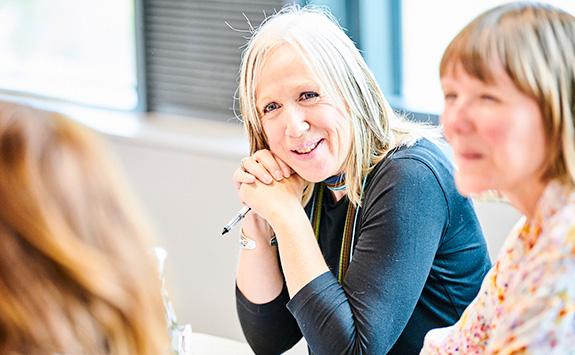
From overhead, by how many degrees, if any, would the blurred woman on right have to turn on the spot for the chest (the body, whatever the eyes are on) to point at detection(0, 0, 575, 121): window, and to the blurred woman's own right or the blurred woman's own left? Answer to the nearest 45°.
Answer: approximately 90° to the blurred woman's own right

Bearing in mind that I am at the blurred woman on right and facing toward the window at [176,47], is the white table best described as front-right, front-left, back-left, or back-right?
front-left

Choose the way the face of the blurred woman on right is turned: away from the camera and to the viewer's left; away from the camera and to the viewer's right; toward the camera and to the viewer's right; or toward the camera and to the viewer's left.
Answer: toward the camera and to the viewer's left

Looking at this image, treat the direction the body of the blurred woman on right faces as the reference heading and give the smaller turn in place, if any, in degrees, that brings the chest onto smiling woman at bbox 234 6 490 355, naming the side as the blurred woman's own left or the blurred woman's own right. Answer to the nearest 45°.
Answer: approximately 90° to the blurred woman's own right

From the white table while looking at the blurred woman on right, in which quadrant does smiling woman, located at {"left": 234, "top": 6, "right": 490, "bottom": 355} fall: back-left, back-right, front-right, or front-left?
front-left

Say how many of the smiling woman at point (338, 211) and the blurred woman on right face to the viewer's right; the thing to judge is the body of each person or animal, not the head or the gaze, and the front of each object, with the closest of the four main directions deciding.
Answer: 0

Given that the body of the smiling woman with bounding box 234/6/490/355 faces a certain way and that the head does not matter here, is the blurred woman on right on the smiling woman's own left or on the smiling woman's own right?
on the smiling woman's own left

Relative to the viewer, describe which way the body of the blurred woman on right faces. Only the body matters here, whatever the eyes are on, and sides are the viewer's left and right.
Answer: facing the viewer and to the left of the viewer

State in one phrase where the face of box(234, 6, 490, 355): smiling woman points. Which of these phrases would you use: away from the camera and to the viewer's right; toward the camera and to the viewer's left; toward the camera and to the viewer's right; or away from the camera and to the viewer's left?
toward the camera and to the viewer's left
